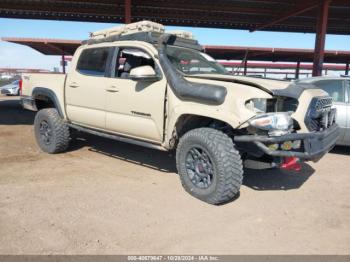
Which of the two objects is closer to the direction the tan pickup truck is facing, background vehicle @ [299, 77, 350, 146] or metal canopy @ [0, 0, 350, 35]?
the background vehicle

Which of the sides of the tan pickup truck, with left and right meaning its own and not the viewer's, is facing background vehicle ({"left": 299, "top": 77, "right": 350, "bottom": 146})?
left

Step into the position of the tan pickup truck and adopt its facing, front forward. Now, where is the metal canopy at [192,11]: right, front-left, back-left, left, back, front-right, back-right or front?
back-left

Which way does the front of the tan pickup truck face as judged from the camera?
facing the viewer and to the right of the viewer
